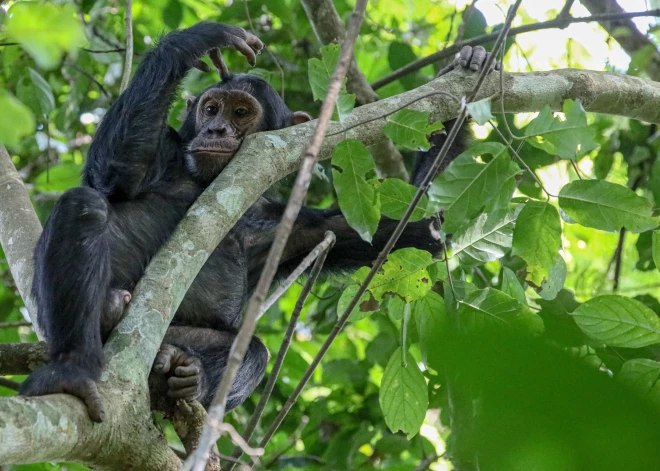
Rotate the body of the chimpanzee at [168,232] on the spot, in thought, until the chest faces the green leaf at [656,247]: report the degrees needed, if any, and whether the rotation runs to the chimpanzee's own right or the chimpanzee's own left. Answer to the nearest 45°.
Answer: approximately 45° to the chimpanzee's own left

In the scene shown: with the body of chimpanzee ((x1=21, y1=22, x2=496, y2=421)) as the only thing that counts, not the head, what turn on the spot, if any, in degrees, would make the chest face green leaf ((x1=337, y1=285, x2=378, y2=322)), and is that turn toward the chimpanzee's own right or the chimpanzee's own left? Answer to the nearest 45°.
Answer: approximately 45° to the chimpanzee's own left

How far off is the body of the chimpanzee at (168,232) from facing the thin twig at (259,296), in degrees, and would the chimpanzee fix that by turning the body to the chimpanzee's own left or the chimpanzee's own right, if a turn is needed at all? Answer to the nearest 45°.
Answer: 0° — it already faces it

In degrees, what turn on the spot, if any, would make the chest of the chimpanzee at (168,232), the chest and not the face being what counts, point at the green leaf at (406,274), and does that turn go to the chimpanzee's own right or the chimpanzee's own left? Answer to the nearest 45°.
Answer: approximately 45° to the chimpanzee's own left

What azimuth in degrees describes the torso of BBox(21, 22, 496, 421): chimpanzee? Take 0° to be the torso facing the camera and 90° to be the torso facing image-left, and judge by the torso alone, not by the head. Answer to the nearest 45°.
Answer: approximately 0°

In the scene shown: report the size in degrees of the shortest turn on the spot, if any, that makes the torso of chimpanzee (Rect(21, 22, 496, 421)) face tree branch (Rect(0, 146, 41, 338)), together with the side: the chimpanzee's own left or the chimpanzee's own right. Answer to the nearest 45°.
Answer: approximately 90° to the chimpanzee's own right

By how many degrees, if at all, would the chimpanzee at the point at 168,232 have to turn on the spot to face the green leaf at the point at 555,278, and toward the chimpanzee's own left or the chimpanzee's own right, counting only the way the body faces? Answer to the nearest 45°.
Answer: approximately 45° to the chimpanzee's own left

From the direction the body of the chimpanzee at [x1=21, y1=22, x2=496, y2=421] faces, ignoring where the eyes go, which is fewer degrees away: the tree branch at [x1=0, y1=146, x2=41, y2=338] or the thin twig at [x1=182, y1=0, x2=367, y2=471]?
the thin twig
